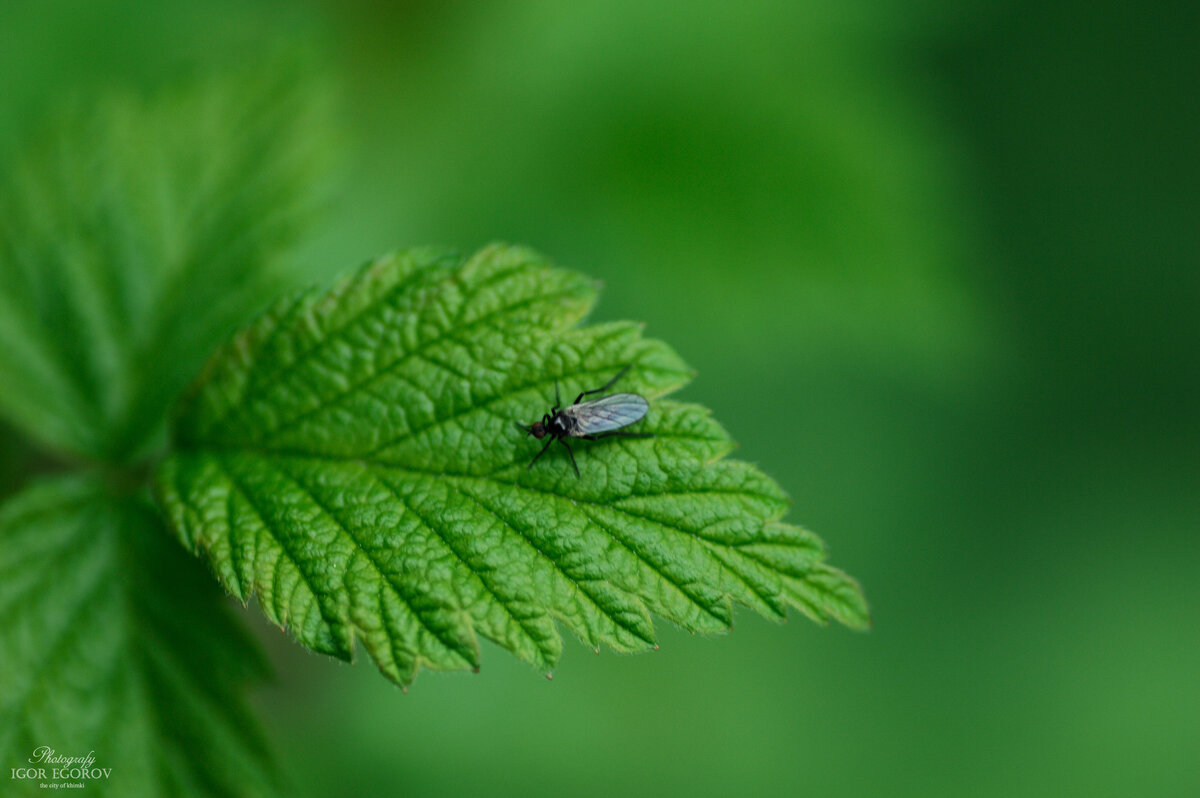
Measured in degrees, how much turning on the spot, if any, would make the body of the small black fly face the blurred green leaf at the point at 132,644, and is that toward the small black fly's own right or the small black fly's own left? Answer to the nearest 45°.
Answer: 0° — it already faces it

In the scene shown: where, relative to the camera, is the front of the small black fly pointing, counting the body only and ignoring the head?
to the viewer's left
